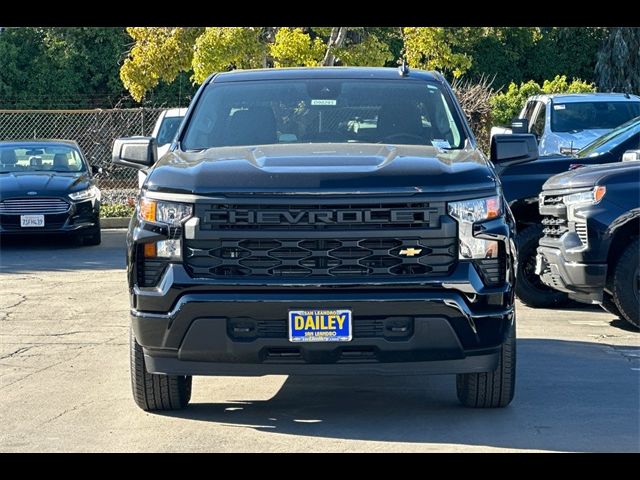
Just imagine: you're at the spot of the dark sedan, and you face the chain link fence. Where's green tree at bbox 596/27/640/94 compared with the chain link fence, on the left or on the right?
right

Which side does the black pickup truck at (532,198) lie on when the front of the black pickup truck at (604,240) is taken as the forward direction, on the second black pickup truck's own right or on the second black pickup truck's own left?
on the second black pickup truck's own right

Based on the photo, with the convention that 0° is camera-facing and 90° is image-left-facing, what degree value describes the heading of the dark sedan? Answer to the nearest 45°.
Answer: approximately 0°

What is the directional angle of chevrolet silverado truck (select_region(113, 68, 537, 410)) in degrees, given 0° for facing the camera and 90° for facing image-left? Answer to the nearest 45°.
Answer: approximately 0°

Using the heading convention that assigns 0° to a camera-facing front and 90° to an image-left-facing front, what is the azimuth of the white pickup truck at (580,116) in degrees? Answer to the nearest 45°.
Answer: approximately 315°

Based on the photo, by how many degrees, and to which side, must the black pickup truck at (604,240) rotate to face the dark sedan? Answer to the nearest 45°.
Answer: approximately 90° to its right

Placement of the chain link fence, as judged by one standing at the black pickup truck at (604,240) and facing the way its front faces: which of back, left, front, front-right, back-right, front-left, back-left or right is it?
right

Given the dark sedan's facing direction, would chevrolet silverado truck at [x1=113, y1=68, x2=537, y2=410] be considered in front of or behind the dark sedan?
in front

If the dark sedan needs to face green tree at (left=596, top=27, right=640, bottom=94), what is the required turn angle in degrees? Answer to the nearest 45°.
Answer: approximately 135° to its left

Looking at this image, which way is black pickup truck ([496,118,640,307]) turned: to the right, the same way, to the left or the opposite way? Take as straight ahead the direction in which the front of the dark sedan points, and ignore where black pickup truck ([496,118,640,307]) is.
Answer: to the right

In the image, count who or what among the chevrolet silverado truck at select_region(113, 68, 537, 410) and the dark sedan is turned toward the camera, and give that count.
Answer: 2
